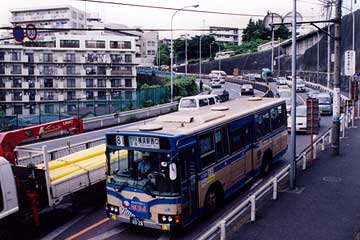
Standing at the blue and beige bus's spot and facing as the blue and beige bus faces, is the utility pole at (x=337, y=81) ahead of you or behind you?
behind

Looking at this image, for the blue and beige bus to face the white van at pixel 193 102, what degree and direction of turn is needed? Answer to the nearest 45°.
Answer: approximately 135° to its right

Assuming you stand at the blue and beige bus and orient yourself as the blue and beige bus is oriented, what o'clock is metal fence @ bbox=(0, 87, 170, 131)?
The metal fence is roughly at 4 o'clock from the blue and beige bus.

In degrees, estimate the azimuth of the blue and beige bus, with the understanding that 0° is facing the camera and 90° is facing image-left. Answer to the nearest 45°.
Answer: approximately 45°

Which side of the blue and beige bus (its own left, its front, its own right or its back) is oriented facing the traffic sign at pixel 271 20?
back

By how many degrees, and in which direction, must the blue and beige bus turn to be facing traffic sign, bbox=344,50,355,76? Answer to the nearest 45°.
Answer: approximately 180°
